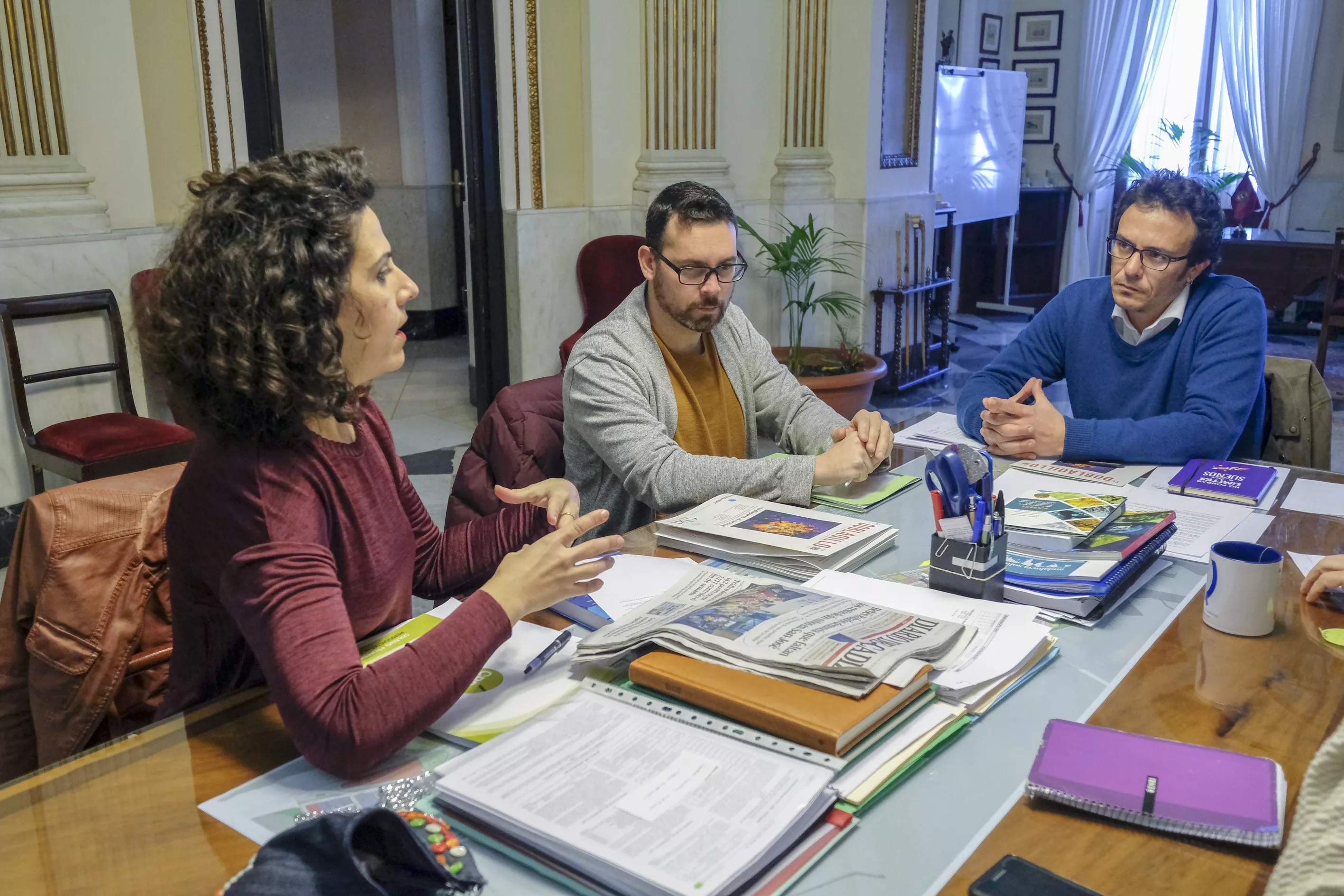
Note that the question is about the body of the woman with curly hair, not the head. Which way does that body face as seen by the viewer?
to the viewer's right

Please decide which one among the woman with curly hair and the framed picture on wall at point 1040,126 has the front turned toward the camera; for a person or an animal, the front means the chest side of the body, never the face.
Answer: the framed picture on wall

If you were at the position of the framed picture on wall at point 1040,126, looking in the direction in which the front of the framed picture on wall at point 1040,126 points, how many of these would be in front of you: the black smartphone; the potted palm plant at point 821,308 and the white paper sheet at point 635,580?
3

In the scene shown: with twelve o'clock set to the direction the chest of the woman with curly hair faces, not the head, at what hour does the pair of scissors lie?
The pair of scissors is roughly at 12 o'clock from the woman with curly hair.

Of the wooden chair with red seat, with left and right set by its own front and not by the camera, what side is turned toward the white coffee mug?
front

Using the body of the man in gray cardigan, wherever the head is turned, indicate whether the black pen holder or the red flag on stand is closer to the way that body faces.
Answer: the black pen holder

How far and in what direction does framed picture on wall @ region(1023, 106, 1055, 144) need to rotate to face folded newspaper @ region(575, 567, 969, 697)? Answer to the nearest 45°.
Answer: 0° — it already faces it

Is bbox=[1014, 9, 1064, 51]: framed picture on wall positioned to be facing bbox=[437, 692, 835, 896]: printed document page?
yes

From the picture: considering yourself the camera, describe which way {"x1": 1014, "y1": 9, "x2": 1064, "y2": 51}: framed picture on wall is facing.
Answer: facing the viewer

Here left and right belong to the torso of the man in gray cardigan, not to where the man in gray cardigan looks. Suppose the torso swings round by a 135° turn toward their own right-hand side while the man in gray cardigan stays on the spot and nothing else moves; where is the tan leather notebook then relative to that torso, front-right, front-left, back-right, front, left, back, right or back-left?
left

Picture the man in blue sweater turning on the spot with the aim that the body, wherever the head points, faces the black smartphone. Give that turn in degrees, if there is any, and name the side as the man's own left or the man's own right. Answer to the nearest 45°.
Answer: approximately 45° to the man's own left

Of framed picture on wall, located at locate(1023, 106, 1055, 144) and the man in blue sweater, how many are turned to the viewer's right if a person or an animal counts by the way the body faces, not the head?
0

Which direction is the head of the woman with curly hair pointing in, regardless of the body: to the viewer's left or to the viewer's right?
to the viewer's right

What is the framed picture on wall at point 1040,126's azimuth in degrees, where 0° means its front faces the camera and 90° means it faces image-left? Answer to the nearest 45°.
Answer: approximately 0°

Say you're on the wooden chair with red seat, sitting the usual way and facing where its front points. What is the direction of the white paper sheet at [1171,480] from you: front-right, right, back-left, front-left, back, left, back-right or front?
front

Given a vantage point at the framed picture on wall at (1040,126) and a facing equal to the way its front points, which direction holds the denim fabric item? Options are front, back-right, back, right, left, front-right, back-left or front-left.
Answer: front

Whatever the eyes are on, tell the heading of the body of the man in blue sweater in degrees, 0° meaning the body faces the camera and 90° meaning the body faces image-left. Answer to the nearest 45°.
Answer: approximately 45°

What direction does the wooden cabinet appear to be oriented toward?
toward the camera

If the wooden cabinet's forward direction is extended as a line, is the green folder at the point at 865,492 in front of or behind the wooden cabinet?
in front

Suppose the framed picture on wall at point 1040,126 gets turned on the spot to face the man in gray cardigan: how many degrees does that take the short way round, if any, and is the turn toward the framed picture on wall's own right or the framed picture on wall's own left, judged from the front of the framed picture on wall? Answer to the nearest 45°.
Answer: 0° — it already faces them
